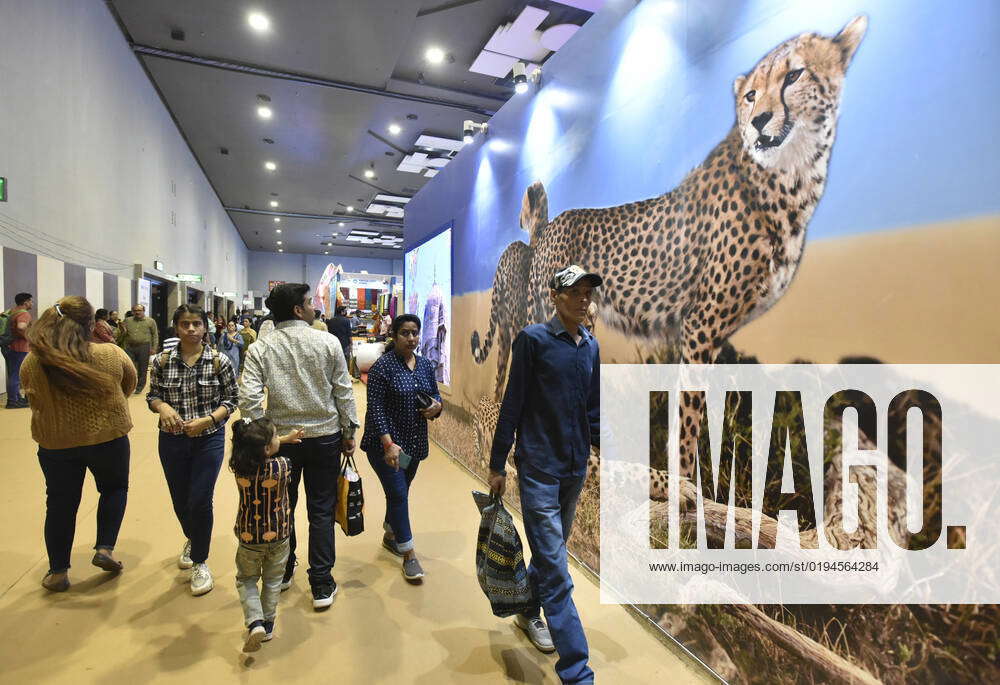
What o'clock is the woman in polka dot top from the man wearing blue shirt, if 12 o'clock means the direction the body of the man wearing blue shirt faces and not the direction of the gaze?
The woman in polka dot top is roughly at 6 o'clock from the man wearing blue shirt.

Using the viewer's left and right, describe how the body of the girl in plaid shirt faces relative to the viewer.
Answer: facing the viewer

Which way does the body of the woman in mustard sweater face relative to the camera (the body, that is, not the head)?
away from the camera

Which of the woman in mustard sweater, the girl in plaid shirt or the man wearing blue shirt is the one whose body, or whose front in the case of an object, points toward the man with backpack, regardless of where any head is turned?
the woman in mustard sweater

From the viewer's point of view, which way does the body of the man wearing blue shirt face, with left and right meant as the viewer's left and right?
facing the viewer and to the right of the viewer

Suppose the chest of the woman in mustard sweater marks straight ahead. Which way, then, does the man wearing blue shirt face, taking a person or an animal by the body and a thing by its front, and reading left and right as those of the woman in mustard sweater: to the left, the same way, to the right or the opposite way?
the opposite way

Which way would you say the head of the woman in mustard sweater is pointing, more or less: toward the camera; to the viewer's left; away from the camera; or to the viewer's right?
away from the camera

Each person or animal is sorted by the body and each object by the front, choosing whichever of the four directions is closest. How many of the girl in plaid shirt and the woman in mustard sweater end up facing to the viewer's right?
0

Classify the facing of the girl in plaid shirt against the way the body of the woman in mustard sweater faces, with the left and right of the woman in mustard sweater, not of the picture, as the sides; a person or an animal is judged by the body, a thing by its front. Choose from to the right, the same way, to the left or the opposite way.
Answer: the opposite way

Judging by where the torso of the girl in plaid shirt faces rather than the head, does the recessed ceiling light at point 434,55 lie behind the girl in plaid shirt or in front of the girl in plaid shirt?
behind

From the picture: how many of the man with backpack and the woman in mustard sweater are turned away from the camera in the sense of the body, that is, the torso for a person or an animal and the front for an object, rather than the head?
1
